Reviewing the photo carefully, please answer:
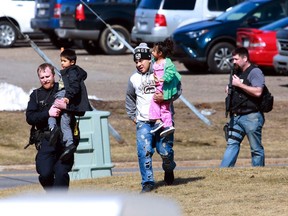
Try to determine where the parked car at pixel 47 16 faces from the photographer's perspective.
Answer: facing away from the viewer and to the right of the viewer

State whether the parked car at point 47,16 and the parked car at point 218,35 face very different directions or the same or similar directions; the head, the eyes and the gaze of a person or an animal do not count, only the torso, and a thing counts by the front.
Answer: very different directions

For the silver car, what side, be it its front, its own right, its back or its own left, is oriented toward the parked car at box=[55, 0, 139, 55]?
left

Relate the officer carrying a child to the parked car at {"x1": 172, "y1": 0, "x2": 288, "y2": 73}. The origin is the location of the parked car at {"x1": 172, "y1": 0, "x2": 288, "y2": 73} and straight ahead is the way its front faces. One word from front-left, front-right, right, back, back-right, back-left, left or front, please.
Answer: front-left

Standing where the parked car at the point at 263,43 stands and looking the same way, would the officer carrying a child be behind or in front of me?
behind

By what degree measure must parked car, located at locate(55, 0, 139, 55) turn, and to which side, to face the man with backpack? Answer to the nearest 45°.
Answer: approximately 135° to its right
